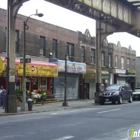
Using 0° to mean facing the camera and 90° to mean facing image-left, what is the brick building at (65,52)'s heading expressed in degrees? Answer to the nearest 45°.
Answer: approximately 315°

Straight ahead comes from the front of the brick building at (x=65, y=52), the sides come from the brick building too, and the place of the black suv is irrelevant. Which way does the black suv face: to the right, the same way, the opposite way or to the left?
to the right

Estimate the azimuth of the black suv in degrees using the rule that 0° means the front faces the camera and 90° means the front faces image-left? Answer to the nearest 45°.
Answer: approximately 45°
